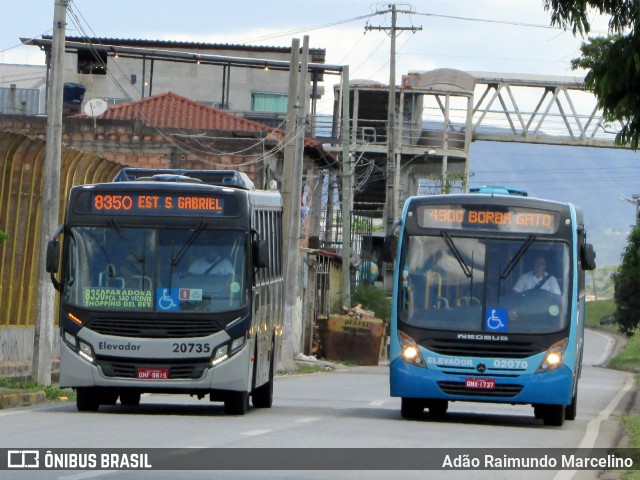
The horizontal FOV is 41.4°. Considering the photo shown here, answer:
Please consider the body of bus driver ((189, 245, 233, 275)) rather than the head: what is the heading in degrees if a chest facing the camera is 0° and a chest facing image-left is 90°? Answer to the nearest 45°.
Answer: approximately 0°

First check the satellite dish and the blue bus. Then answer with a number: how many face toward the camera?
2

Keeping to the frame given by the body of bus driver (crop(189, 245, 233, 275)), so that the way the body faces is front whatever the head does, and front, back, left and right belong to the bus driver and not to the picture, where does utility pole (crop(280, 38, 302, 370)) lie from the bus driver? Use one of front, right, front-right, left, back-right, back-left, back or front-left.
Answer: back

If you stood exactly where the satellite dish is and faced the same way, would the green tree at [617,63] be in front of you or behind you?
in front

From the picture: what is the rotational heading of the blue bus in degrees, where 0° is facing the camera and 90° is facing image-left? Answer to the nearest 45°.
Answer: approximately 0°

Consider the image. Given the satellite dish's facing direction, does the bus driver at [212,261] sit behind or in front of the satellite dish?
in front

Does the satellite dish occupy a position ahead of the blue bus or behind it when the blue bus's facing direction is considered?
behind

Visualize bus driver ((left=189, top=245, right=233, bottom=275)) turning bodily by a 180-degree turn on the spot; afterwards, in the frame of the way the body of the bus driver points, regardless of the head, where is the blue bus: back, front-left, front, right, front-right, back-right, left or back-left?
right
